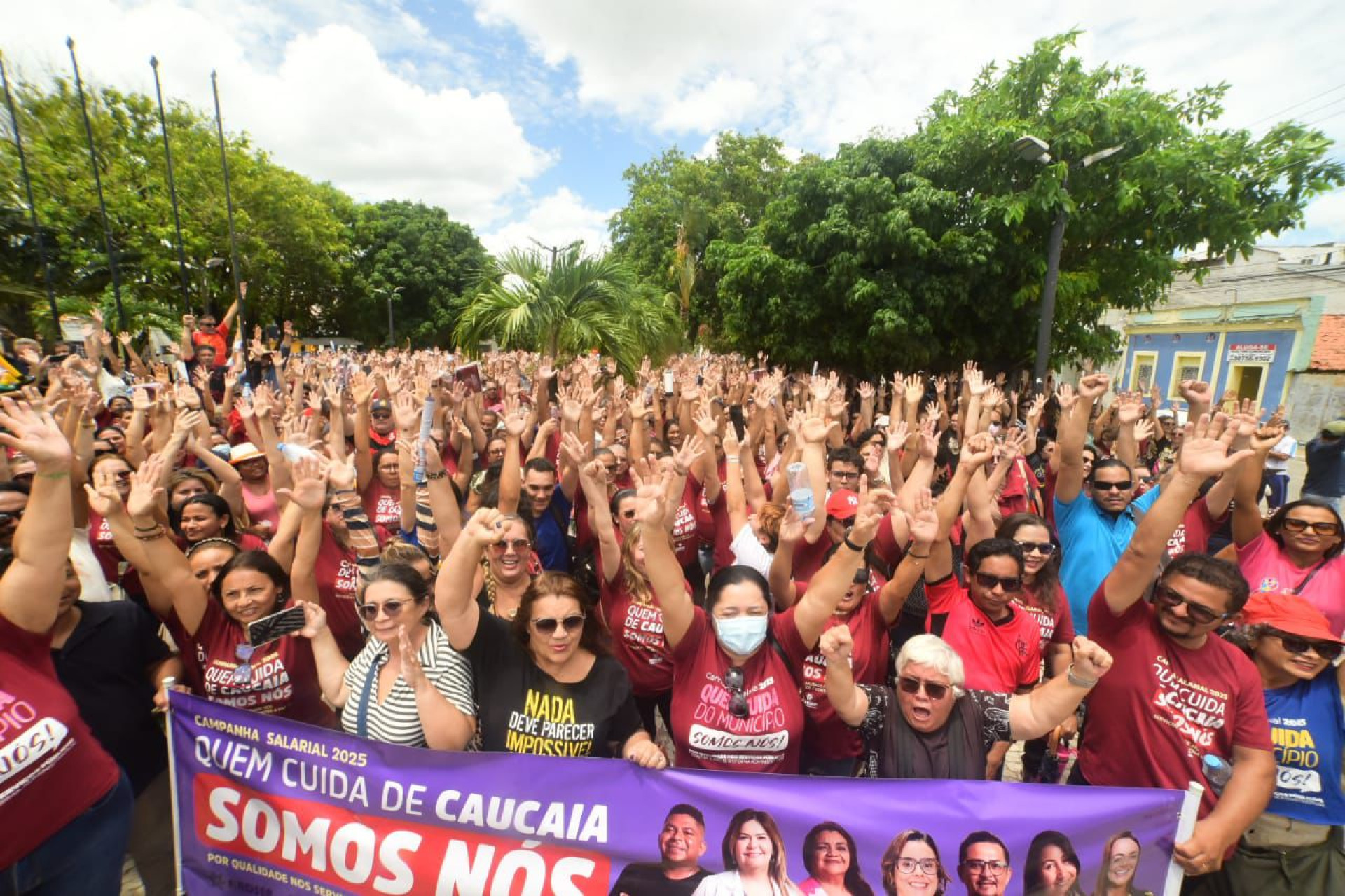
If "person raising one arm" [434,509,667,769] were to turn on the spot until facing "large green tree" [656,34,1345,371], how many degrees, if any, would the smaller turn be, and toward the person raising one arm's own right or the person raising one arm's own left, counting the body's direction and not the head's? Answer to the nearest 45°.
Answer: approximately 135° to the person raising one arm's own left

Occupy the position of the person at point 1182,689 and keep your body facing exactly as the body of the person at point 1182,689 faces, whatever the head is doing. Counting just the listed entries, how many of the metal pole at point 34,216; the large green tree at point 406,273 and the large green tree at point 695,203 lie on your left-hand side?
0

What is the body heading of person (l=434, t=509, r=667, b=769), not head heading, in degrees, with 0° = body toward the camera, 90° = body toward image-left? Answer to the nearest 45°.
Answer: approximately 0°

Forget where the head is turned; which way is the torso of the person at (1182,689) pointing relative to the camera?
toward the camera

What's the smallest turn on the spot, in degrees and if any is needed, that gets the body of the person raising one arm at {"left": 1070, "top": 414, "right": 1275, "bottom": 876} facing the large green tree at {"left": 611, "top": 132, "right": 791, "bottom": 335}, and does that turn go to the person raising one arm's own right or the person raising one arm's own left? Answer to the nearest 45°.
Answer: approximately 135° to the person raising one arm's own right

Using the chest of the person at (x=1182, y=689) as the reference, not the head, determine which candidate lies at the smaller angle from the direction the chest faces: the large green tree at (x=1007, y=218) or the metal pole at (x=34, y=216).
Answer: the metal pole

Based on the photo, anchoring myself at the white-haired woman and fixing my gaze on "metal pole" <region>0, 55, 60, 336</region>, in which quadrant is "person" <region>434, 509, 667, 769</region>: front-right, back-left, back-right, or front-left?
front-left

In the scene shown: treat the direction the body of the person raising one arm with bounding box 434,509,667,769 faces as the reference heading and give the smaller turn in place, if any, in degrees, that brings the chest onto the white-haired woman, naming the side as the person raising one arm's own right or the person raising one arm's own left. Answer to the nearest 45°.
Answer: approximately 90° to the person raising one arm's own left

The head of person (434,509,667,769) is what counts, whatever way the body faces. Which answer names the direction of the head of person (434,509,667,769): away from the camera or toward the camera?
toward the camera

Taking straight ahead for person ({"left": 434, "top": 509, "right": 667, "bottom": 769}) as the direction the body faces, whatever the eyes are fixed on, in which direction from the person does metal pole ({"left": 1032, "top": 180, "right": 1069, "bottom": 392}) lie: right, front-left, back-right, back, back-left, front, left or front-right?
back-left

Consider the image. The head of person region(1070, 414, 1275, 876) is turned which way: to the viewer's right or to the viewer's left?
to the viewer's left

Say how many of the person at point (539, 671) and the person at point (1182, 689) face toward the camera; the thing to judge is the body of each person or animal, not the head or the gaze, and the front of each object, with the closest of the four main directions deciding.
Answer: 2

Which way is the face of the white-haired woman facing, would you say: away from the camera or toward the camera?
toward the camera

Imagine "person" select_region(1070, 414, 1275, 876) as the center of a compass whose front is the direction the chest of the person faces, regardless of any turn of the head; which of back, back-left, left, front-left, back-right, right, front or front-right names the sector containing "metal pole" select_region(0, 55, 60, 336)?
right

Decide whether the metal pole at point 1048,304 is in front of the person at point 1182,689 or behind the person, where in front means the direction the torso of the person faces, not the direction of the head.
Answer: behind

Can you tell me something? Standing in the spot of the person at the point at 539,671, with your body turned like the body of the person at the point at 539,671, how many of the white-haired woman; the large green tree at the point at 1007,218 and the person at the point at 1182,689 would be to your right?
0

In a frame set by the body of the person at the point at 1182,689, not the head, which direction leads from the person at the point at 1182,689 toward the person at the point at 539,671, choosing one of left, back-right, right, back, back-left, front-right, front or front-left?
front-right

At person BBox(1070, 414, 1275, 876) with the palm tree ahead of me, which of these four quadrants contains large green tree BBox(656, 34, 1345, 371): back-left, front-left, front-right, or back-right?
front-right
